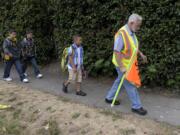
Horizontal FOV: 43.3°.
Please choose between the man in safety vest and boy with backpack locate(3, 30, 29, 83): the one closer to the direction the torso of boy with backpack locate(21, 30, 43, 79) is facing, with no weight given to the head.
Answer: the man in safety vest

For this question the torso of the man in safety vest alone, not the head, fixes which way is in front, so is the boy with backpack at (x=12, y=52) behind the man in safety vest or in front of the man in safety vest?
behind

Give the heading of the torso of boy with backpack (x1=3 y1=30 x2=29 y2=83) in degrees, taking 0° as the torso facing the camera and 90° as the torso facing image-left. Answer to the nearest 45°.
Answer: approximately 315°

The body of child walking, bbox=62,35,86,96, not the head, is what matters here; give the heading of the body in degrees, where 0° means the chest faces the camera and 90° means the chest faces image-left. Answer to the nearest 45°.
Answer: approximately 315°

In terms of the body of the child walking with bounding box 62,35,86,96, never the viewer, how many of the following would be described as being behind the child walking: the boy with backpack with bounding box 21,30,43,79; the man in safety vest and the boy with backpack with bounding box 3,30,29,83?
2

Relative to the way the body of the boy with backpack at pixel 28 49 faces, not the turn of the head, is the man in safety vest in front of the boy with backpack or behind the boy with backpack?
in front

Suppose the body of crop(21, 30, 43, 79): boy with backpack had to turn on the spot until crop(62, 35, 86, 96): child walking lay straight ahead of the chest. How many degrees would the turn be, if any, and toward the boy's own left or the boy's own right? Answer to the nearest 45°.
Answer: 0° — they already face them
